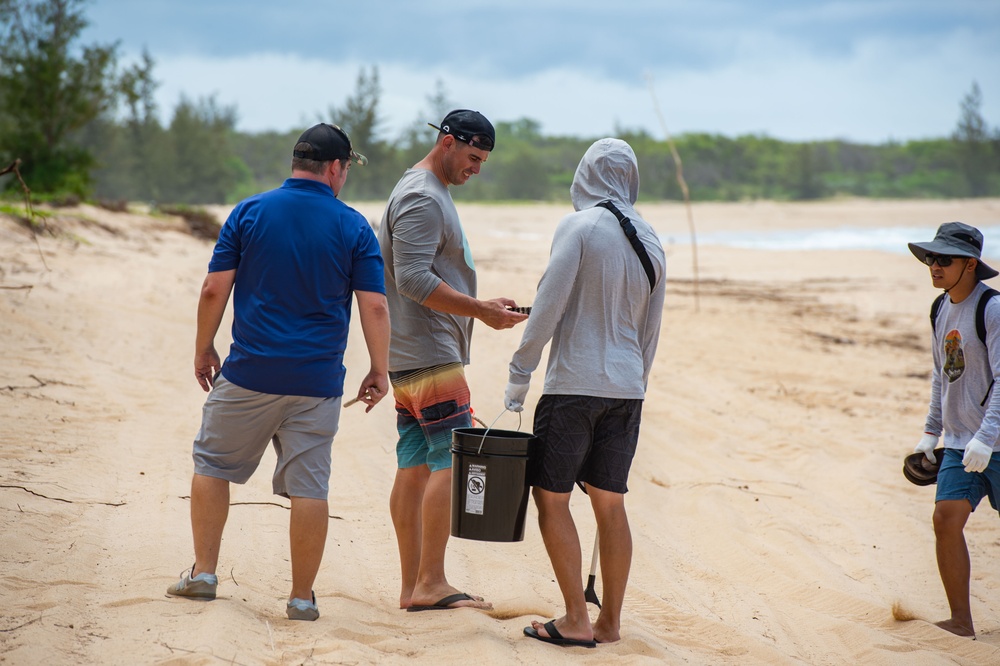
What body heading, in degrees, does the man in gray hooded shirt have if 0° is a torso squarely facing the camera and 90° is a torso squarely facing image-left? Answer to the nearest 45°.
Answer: approximately 135°

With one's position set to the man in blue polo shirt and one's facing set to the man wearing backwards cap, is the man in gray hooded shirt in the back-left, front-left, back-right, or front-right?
front-right

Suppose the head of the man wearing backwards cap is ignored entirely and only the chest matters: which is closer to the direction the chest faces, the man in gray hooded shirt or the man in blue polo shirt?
the man in gray hooded shirt

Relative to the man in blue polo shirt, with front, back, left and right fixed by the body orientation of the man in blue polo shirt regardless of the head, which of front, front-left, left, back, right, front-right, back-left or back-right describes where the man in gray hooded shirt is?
right

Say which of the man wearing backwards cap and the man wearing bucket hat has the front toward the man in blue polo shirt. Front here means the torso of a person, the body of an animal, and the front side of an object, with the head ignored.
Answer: the man wearing bucket hat

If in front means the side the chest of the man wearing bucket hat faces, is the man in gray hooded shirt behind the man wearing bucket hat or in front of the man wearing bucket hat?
in front

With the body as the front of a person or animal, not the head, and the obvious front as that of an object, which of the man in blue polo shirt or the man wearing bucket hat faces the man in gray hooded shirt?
the man wearing bucket hat

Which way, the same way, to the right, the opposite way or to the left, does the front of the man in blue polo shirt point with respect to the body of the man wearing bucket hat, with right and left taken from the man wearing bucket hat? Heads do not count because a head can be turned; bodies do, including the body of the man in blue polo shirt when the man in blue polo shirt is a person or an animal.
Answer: to the right

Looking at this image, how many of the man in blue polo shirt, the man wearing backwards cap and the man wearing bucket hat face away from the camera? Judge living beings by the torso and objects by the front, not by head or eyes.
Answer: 1

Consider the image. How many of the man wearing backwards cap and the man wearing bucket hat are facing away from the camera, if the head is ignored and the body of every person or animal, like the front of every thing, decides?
0

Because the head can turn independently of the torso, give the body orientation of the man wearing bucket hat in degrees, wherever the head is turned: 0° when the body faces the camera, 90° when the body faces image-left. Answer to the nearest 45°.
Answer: approximately 45°

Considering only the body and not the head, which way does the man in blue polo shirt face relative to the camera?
away from the camera

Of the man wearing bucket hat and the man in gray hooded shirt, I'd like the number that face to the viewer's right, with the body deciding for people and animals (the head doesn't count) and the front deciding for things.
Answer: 0

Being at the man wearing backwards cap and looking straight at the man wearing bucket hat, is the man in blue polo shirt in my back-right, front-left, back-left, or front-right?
back-right

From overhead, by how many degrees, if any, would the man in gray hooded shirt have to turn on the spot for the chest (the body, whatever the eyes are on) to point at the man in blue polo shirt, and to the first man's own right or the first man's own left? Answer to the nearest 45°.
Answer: approximately 45° to the first man's own left

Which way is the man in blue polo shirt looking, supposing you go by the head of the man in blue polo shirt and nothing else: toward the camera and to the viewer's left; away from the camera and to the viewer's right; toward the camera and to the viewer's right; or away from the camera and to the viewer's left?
away from the camera and to the viewer's right

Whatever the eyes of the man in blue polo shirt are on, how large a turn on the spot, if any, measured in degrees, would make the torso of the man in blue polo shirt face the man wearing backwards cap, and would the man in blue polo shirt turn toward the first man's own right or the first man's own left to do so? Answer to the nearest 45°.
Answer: approximately 45° to the first man's own right

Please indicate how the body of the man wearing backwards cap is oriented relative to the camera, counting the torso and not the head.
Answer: to the viewer's right

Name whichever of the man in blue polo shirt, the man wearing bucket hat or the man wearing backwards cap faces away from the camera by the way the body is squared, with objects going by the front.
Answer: the man in blue polo shirt
